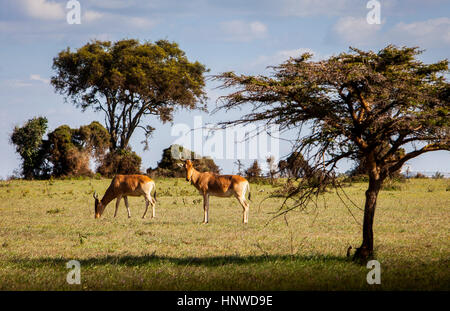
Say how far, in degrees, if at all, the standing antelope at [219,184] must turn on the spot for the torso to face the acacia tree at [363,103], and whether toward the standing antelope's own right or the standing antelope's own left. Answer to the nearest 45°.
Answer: approximately 90° to the standing antelope's own left

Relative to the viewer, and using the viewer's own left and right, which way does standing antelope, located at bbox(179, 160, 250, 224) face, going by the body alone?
facing to the left of the viewer

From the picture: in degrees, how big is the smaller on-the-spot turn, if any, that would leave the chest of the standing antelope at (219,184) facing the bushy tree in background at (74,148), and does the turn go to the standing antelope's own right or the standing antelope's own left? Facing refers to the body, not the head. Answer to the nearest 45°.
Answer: approximately 45° to the standing antelope's own right

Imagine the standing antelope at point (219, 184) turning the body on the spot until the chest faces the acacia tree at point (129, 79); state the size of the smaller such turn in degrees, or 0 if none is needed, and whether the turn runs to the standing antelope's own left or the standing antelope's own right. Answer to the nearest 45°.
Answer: approximately 90° to the standing antelope's own right

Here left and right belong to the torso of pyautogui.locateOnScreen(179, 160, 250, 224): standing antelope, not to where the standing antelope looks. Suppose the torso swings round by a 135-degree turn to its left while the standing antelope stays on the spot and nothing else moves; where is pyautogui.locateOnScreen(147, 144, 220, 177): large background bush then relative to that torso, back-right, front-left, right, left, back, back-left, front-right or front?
back-left

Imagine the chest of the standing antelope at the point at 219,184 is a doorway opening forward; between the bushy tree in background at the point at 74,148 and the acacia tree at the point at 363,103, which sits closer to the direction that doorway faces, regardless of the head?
the bushy tree in background
